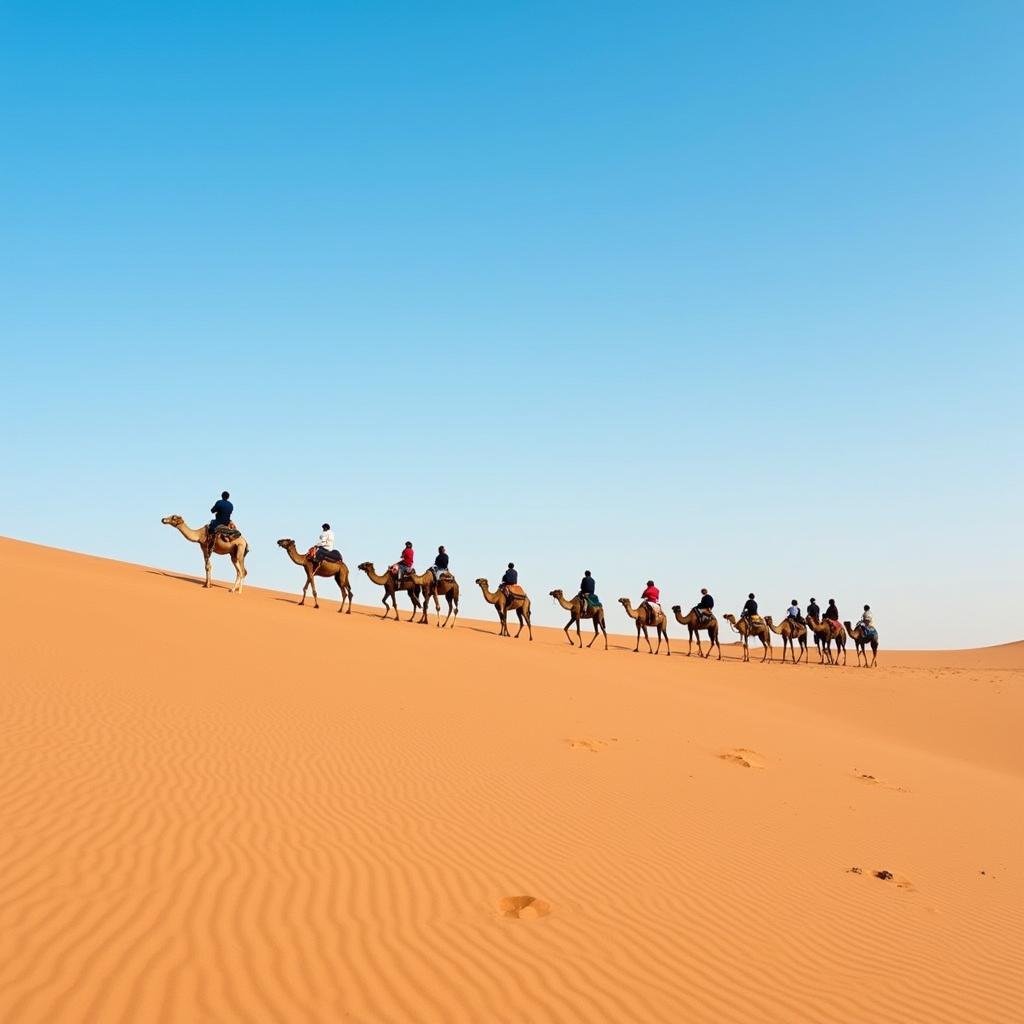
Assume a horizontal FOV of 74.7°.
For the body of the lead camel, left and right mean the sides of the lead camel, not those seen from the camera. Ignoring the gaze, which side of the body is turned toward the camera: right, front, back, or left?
left

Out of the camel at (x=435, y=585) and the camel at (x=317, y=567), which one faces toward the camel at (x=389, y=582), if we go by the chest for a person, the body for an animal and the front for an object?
the camel at (x=435, y=585)

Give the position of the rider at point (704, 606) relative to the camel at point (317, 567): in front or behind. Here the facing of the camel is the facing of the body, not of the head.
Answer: behind

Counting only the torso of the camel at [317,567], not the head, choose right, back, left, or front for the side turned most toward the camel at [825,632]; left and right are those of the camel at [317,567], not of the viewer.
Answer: back

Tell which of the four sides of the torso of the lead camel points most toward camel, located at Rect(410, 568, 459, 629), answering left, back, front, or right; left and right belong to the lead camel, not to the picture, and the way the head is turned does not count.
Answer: back

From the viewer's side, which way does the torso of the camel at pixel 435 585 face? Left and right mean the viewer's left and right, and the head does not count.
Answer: facing to the left of the viewer

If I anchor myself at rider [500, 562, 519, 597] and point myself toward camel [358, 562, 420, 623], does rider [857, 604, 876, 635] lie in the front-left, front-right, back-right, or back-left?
back-right

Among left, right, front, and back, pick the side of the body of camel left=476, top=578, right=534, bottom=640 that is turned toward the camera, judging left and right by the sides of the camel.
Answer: left

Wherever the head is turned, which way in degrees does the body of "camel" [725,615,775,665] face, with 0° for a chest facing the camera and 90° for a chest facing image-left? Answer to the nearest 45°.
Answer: approximately 90°

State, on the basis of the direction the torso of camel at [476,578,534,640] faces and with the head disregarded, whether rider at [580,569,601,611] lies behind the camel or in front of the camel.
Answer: behind

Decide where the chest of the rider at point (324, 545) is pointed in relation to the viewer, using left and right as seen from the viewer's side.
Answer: facing to the left of the viewer

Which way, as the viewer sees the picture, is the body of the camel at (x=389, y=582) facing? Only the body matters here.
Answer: to the viewer's left

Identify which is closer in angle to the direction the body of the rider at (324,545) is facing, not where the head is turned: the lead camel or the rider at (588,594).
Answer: the lead camel
